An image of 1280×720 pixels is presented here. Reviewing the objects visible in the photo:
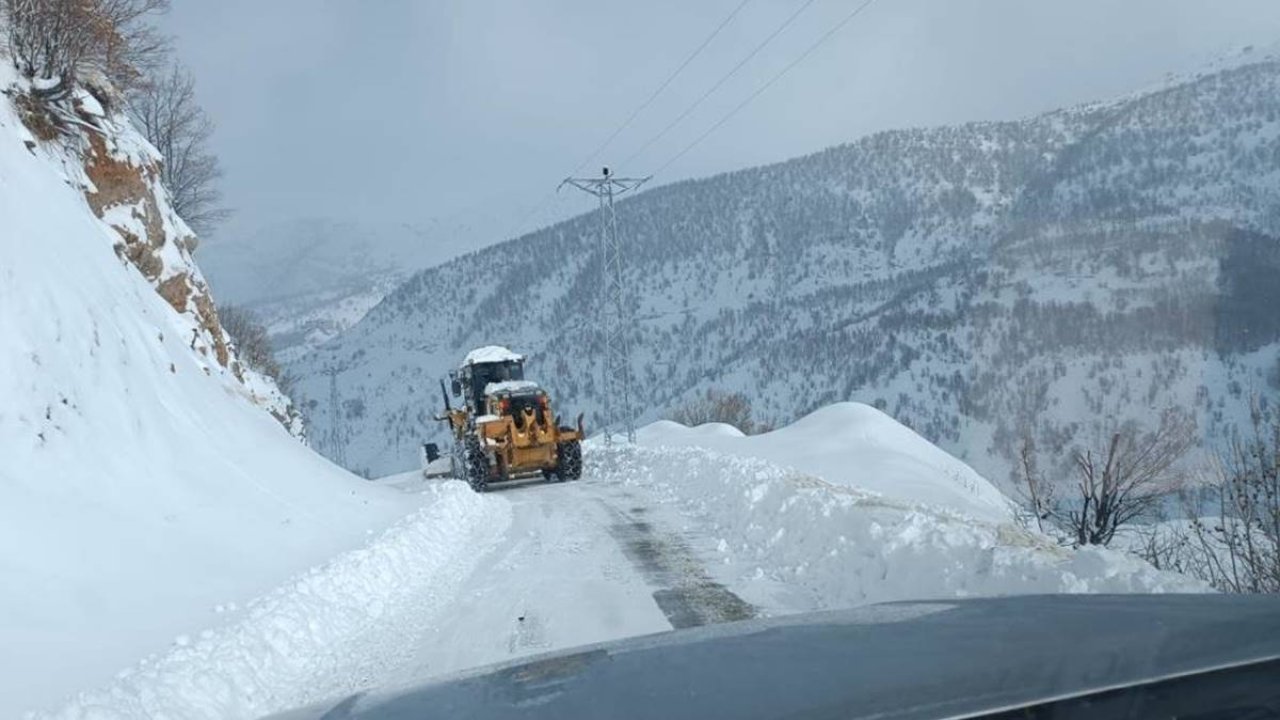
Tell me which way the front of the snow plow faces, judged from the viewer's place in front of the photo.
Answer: facing away from the viewer and to the left of the viewer

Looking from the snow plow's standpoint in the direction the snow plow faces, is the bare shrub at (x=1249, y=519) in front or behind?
behind

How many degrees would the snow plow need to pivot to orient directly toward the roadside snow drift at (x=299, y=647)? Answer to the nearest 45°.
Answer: approximately 135° to its left

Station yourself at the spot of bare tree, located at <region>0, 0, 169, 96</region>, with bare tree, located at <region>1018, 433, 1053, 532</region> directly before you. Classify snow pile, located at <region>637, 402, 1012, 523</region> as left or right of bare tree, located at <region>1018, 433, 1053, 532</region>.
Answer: left

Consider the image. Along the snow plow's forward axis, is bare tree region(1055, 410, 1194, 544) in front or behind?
behind

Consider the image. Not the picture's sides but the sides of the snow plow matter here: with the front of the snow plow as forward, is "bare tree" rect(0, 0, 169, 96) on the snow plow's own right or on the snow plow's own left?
on the snow plow's own left

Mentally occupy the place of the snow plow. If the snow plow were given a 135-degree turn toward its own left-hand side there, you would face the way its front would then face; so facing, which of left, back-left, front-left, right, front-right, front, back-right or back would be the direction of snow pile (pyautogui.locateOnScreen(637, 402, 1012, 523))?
left
